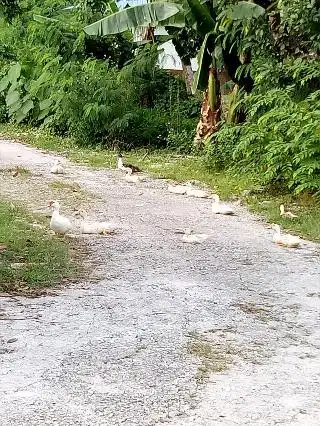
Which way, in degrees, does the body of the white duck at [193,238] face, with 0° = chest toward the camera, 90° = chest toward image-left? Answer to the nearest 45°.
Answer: approximately 90°

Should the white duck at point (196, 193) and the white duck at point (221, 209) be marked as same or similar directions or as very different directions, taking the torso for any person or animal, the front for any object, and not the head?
same or similar directions

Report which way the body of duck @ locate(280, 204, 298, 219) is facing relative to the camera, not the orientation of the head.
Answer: to the viewer's left

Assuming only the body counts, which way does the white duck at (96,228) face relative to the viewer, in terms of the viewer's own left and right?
facing to the left of the viewer

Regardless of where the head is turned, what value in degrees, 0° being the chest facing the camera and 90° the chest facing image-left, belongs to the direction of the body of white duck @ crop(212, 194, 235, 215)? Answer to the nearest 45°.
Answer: approximately 90°

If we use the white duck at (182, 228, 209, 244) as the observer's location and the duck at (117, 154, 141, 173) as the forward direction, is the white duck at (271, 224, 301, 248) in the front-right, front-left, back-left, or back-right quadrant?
back-right

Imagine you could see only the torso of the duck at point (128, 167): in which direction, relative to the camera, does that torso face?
to the viewer's left

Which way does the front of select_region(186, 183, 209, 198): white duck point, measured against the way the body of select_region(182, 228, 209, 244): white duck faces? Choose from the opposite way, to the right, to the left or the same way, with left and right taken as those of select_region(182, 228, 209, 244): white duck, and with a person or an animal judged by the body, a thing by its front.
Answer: the same way

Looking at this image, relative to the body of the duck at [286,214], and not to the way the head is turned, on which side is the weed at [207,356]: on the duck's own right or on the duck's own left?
on the duck's own left
